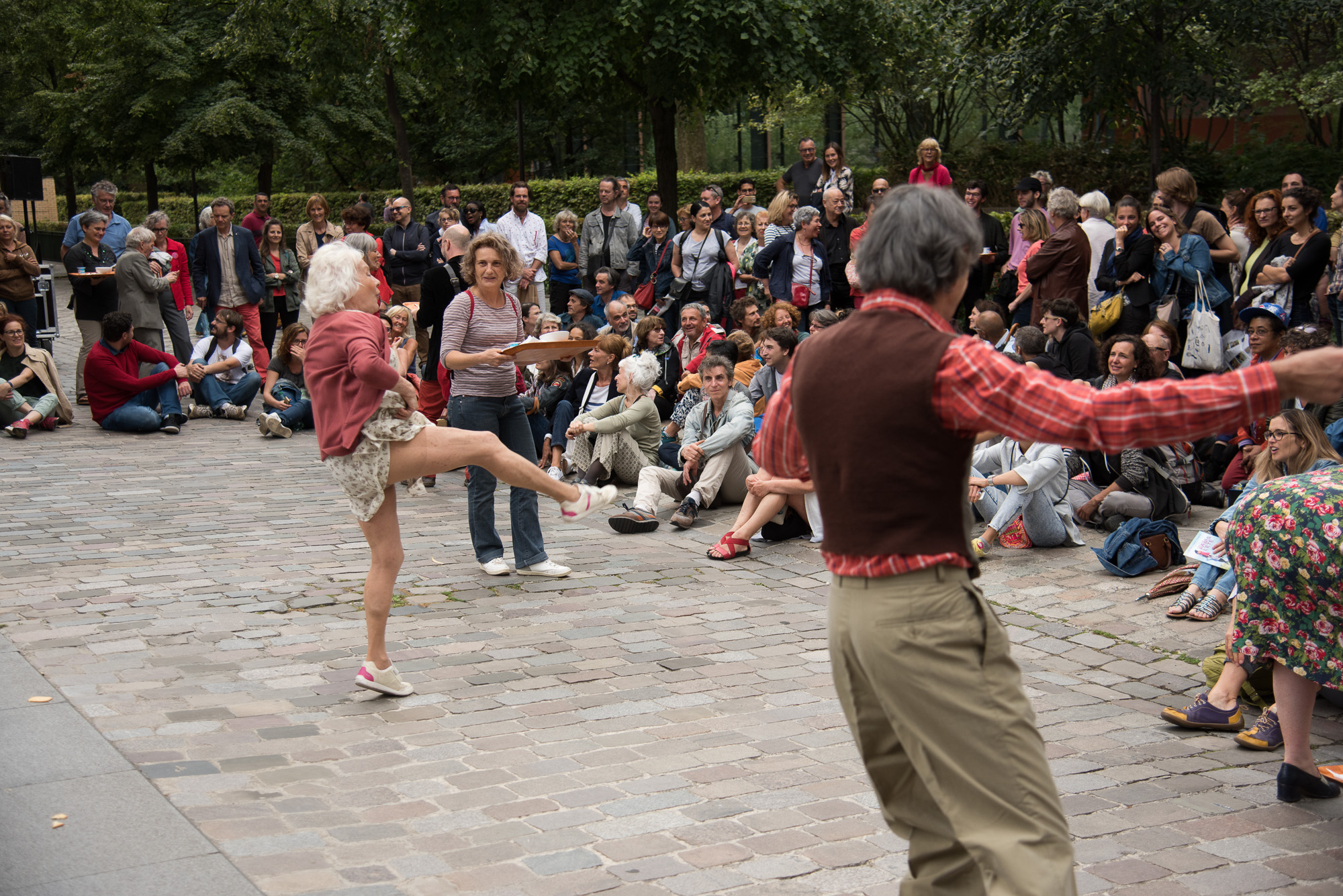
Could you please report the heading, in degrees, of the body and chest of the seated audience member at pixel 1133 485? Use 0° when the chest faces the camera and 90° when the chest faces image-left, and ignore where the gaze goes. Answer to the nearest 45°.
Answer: approximately 45°

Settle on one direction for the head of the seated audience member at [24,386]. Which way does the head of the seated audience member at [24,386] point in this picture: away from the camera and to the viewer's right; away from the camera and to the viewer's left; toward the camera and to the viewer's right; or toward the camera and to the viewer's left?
toward the camera and to the viewer's right

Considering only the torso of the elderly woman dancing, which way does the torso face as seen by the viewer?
to the viewer's right

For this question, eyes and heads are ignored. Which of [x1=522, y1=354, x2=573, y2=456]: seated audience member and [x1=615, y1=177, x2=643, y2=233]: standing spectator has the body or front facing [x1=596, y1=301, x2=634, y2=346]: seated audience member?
the standing spectator

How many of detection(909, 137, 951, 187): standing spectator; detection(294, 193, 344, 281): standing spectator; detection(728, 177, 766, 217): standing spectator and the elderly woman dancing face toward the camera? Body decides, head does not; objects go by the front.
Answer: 3

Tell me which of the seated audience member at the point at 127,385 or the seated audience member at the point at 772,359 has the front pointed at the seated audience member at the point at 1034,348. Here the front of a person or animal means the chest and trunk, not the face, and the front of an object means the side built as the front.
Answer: the seated audience member at the point at 127,385

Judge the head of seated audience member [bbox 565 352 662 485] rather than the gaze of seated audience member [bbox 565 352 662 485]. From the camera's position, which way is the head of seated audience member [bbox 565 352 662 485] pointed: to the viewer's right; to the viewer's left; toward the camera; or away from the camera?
to the viewer's left
